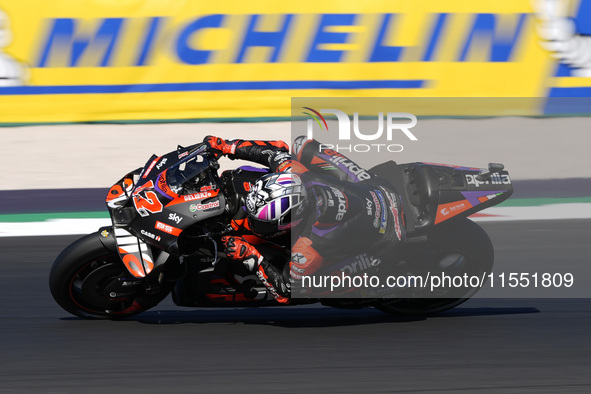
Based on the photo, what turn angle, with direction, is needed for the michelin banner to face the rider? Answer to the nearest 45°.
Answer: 0° — it already faces them

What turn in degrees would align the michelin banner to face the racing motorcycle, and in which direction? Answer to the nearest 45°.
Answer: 0° — it already faces it

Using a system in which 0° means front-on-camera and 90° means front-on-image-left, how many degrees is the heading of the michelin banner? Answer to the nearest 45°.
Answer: approximately 0°
